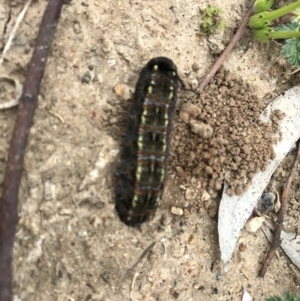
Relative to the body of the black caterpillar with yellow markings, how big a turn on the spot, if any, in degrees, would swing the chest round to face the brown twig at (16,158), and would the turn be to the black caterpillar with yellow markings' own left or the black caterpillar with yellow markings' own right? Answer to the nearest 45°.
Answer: approximately 90° to the black caterpillar with yellow markings' own left

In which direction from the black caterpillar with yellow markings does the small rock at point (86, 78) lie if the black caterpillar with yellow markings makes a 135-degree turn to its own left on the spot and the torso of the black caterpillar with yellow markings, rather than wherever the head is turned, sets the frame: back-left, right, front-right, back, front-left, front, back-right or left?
right

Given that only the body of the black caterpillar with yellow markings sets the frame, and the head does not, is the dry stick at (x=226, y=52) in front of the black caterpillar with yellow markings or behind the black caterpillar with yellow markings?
in front

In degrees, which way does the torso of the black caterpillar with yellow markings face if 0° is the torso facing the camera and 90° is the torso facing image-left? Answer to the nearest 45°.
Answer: approximately 180°

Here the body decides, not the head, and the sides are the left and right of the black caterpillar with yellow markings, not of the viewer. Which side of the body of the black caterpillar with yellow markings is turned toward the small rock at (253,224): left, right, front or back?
right
